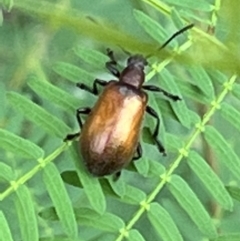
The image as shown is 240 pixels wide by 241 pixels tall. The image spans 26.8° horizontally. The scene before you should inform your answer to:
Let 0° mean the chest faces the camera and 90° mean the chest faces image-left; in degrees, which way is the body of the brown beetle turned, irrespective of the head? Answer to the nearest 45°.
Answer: approximately 180°
